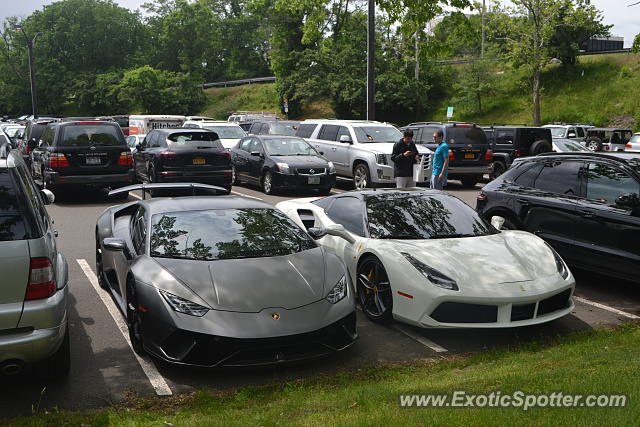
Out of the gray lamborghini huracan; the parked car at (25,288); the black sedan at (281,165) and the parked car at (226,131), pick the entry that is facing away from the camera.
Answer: the parked car at (25,288)

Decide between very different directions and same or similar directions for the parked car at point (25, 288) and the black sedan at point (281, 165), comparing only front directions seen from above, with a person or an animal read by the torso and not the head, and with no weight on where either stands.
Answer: very different directions

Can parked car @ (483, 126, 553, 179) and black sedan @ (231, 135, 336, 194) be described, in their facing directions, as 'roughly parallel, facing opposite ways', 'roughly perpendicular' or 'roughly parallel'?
roughly parallel, facing opposite ways

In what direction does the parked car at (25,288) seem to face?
away from the camera

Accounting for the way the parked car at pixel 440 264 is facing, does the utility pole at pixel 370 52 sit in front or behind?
behind

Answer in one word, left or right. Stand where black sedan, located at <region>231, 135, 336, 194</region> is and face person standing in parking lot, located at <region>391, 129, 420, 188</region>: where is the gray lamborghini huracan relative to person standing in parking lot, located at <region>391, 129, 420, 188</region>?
right

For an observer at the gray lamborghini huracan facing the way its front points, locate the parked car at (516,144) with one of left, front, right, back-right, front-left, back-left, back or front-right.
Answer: left

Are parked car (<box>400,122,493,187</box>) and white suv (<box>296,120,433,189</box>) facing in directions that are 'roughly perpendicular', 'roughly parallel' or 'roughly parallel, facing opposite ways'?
roughly parallel, facing opposite ways

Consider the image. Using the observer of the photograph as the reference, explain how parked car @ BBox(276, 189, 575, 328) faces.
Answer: facing the viewer and to the right of the viewer

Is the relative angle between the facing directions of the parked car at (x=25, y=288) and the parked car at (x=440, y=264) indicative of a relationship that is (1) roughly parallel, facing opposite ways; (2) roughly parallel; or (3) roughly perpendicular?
roughly parallel, facing opposite ways

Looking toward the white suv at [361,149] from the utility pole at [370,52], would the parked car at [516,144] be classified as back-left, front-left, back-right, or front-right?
front-left

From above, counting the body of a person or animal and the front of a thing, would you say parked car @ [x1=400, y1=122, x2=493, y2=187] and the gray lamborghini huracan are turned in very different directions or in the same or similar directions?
very different directions

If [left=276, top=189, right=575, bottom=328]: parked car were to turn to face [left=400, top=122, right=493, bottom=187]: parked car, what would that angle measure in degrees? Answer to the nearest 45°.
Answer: approximately 135° to its left

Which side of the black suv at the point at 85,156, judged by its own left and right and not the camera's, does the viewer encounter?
back
